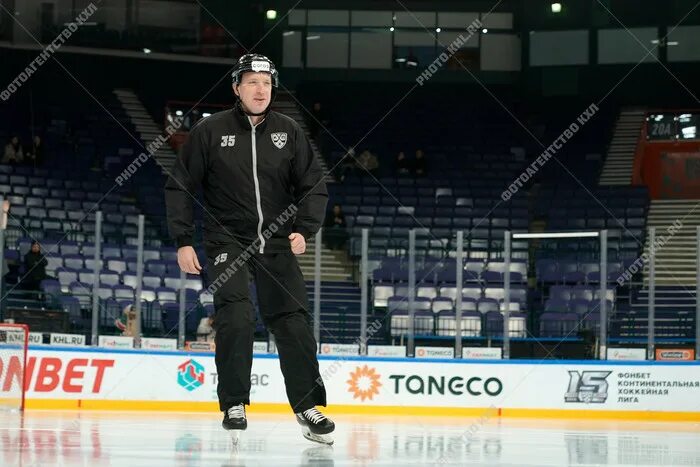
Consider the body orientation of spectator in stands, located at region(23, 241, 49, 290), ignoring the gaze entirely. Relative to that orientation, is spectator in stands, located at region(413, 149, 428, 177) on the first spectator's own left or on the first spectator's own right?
on the first spectator's own left

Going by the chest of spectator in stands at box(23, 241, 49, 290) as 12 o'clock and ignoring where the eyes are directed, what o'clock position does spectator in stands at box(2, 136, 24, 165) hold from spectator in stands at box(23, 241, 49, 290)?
spectator in stands at box(2, 136, 24, 165) is roughly at 6 o'clock from spectator in stands at box(23, 241, 49, 290).

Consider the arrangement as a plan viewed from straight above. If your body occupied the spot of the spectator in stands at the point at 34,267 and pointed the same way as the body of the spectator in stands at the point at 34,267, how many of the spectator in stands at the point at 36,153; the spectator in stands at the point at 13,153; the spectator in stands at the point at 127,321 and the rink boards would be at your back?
2

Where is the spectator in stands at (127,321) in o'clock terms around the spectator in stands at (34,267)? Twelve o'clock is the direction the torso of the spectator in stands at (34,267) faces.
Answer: the spectator in stands at (127,321) is roughly at 11 o'clock from the spectator in stands at (34,267).

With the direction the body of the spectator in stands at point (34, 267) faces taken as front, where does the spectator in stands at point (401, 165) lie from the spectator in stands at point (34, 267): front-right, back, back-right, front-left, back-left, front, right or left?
back-left

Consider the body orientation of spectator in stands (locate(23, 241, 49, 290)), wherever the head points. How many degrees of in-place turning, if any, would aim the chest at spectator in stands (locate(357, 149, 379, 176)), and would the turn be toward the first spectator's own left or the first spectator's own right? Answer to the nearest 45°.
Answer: approximately 135° to the first spectator's own left

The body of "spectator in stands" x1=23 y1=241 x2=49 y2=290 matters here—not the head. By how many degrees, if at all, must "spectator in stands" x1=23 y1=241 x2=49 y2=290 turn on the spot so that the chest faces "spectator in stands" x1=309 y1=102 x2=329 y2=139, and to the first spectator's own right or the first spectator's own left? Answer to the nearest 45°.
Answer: approximately 135° to the first spectator's own left

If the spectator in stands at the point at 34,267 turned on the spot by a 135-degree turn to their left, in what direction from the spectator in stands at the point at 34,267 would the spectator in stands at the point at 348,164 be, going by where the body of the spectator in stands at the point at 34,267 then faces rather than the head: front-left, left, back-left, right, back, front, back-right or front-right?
front

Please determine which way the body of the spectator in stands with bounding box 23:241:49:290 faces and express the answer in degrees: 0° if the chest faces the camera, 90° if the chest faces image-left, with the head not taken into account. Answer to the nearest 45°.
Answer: approximately 0°

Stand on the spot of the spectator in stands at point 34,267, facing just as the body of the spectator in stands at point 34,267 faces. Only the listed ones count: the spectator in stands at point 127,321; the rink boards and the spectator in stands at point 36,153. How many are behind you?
1

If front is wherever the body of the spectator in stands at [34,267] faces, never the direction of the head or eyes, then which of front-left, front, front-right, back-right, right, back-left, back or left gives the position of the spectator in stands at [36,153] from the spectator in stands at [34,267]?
back
